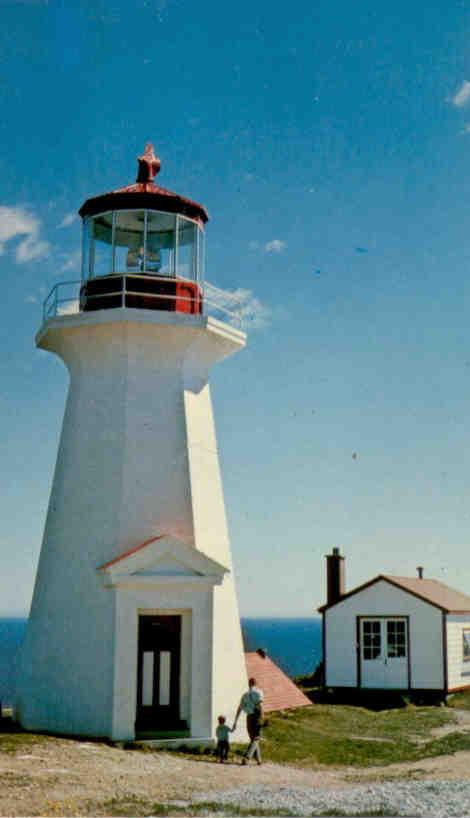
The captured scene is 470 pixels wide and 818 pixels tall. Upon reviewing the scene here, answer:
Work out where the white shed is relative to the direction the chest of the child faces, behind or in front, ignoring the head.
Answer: in front

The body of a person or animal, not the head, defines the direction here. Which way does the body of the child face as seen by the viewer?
away from the camera
